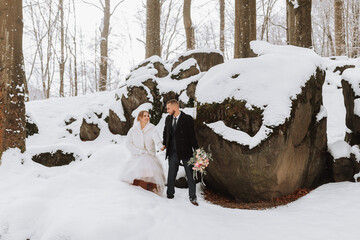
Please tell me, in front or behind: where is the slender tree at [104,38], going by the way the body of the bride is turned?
behind

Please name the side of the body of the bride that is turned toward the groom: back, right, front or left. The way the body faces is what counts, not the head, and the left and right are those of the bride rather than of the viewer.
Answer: left

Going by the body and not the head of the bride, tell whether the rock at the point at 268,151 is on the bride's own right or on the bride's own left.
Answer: on the bride's own left

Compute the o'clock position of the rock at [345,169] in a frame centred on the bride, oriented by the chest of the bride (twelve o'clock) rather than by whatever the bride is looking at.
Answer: The rock is roughly at 9 o'clock from the bride.

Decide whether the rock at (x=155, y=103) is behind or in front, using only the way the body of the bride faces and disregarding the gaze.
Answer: behind

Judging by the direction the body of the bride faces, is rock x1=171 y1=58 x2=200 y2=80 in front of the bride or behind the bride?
behind

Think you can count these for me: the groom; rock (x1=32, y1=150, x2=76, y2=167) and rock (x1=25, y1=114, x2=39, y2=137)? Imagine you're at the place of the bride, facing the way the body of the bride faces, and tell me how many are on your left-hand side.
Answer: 1

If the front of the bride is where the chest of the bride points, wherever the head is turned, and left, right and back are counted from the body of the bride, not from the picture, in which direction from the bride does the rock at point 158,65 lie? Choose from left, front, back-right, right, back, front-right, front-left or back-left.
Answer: back

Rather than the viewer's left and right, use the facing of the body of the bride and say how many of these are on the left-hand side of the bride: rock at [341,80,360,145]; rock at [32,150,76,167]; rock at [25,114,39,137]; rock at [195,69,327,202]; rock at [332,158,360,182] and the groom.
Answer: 4

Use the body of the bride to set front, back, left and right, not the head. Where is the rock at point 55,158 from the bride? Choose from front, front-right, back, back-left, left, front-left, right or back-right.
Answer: back-right

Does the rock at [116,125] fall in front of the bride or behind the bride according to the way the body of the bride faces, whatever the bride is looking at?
behind

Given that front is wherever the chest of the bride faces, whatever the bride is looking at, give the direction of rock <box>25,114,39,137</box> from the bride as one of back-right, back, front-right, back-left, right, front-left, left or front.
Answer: back-right

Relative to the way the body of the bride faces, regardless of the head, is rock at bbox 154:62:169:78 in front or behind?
behind

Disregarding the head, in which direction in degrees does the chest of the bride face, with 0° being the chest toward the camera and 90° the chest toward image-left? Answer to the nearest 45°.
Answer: approximately 0°
